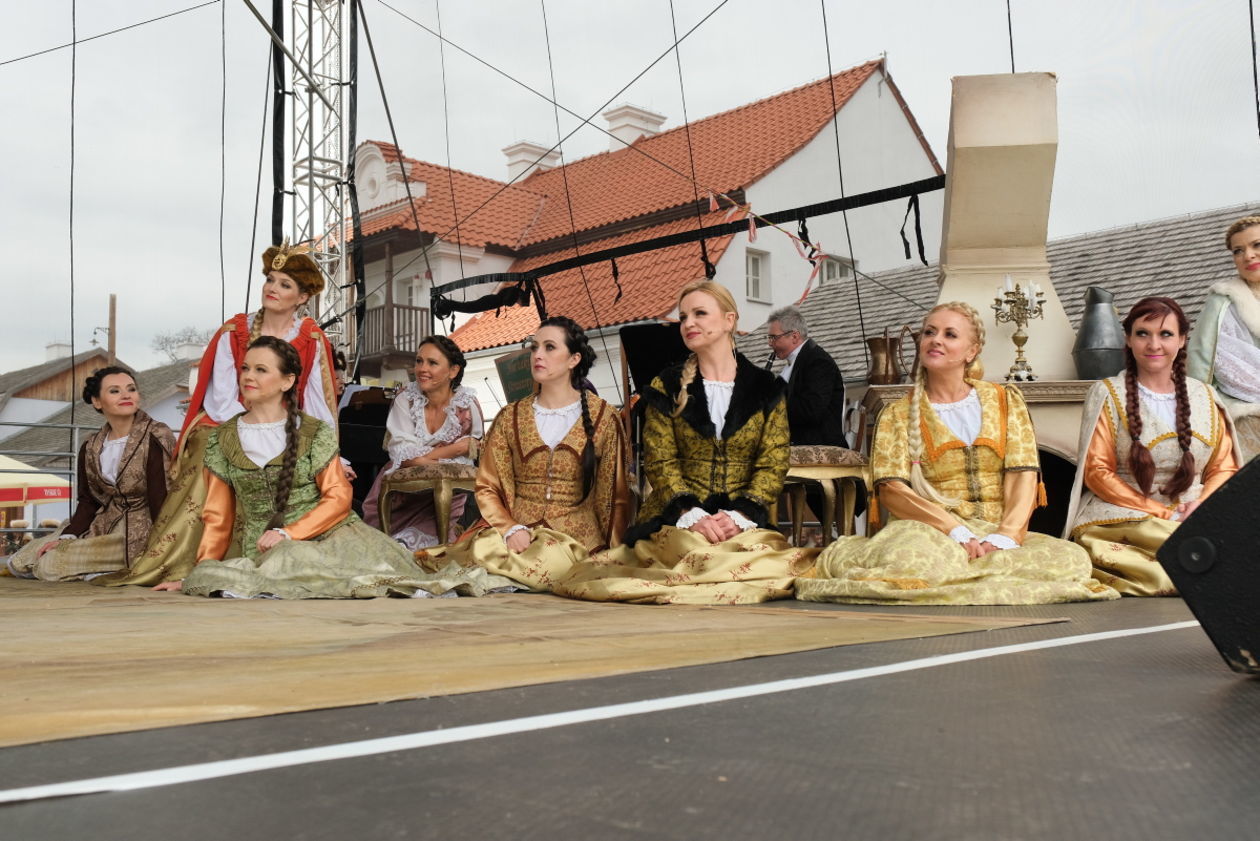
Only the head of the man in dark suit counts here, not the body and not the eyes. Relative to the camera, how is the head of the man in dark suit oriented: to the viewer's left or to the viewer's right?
to the viewer's left

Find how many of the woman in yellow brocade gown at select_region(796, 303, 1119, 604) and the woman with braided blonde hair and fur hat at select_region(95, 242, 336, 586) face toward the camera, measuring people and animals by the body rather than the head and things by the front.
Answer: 2

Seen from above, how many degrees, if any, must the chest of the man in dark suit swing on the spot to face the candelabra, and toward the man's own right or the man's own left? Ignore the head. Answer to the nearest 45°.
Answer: approximately 180°

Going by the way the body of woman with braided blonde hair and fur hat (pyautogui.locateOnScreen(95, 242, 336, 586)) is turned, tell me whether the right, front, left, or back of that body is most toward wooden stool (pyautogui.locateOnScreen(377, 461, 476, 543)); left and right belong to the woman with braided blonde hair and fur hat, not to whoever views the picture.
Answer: left

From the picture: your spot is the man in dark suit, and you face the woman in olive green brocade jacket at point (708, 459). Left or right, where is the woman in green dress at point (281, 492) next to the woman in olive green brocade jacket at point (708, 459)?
right

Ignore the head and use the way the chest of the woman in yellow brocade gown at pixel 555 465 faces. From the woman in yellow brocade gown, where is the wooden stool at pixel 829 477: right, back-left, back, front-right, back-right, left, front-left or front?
back-left

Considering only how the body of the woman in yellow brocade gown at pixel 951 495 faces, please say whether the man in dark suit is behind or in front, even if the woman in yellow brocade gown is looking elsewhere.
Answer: behind

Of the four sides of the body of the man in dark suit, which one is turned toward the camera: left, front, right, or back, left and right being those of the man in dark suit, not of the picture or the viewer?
left

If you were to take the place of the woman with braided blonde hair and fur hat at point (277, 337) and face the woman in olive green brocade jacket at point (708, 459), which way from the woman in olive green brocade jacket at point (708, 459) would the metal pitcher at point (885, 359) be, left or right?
left

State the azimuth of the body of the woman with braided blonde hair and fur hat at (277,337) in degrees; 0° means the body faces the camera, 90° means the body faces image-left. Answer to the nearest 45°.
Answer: approximately 0°
